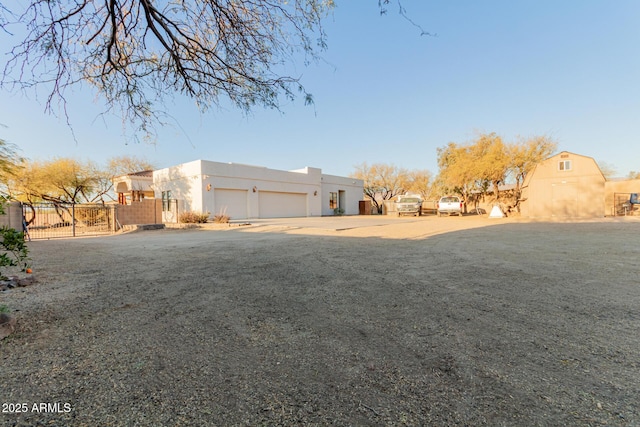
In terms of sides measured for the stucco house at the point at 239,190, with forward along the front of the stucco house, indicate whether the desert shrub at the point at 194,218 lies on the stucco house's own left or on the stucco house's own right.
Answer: on the stucco house's own right

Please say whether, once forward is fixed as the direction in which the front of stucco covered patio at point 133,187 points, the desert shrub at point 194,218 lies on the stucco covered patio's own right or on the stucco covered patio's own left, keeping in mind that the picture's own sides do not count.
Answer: on the stucco covered patio's own left

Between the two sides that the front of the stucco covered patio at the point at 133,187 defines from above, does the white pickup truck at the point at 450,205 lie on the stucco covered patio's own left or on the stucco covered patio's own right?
on the stucco covered patio's own left

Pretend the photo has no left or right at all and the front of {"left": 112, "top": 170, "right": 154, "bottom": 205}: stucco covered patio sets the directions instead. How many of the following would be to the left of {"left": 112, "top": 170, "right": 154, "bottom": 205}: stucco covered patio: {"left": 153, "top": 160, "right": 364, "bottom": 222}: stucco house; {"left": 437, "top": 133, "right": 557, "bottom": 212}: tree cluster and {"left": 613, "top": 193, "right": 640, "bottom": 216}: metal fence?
3

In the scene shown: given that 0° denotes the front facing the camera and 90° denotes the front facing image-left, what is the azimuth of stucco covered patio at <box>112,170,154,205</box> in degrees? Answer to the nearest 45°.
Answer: approximately 45°

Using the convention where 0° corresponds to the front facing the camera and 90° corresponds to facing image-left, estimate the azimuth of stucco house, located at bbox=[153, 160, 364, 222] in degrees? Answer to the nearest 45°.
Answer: approximately 315°

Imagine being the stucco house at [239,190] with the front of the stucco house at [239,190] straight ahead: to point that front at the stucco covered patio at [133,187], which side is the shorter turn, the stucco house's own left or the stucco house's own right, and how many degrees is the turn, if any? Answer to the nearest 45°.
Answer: approximately 135° to the stucco house's own right
